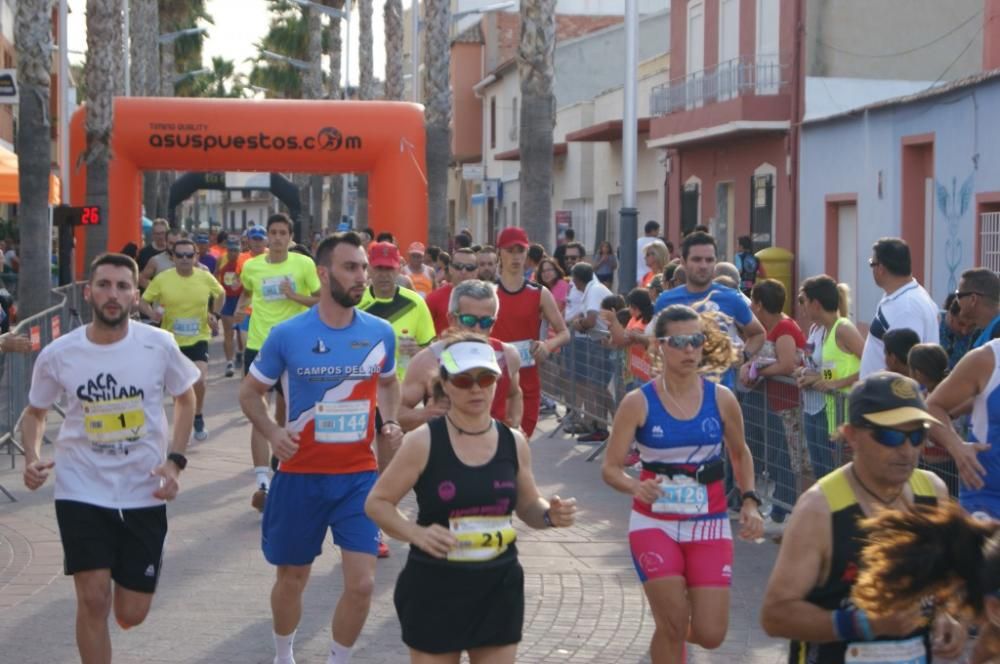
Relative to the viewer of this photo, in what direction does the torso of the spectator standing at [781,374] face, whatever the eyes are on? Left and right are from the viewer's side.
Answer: facing to the left of the viewer

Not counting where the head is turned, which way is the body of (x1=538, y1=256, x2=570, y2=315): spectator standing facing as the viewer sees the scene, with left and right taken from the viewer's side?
facing the viewer and to the left of the viewer

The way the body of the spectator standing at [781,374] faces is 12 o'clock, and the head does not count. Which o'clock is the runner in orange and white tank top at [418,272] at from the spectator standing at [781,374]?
the runner in orange and white tank top at [418,272] is roughly at 2 o'clock from the spectator standing at [781,374].

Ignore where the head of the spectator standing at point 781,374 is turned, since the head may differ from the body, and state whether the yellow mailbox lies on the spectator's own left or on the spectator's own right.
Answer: on the spectator's own right

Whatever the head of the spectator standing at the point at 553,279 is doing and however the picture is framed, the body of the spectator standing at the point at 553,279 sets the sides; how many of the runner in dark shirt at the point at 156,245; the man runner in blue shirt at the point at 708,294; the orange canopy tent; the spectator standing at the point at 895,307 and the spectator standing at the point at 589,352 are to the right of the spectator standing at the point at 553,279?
2

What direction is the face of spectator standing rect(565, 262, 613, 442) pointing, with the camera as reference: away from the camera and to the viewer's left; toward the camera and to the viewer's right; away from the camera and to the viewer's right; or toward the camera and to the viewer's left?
toward the camera and to the viewer's left

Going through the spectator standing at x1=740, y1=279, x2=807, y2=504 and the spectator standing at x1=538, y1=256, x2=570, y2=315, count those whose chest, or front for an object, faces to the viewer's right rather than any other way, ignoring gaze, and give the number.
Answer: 0

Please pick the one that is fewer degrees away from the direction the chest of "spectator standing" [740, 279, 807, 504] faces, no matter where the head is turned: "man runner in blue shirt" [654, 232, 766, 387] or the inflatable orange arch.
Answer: the man runner in blue shirt

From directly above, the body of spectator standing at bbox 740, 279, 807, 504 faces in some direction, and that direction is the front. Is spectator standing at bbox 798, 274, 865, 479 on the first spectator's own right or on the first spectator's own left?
on the first spectator's own left

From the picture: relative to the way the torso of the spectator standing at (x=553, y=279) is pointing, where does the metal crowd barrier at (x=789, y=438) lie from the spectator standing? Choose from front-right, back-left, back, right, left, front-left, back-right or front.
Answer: front-left

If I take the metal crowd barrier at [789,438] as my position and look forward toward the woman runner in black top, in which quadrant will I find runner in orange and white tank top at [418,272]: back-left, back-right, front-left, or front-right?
back-right

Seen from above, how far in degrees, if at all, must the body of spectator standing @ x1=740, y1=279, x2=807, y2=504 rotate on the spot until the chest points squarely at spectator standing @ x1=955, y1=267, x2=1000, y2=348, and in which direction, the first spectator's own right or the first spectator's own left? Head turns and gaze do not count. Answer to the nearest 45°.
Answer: approximately 135° to the first spectator's own left

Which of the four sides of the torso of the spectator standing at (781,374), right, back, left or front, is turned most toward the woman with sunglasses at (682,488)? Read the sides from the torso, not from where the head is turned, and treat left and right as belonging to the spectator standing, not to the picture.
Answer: left
